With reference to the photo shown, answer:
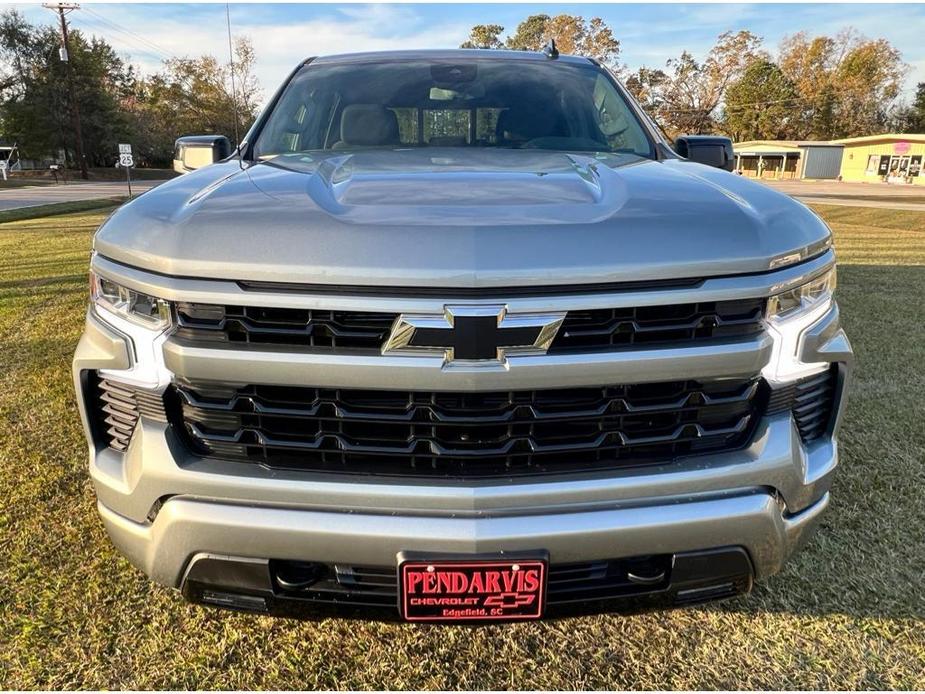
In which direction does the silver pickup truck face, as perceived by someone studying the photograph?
facing the viewer
